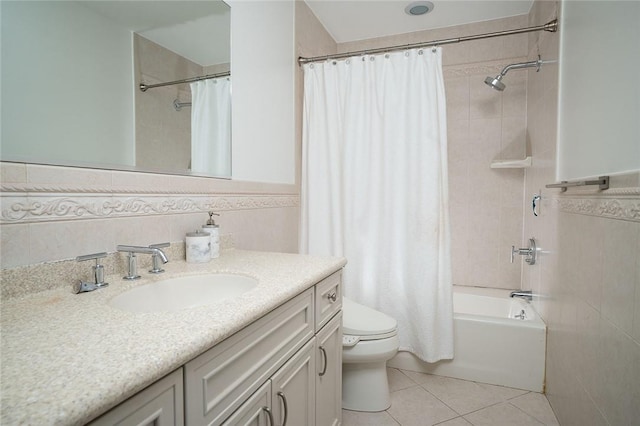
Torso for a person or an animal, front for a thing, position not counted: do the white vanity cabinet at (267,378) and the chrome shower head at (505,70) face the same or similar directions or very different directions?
very different directions

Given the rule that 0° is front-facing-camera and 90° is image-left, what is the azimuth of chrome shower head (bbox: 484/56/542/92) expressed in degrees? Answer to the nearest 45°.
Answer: approximately 90°

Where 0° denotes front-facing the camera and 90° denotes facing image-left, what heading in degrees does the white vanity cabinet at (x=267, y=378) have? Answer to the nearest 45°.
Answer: approximately 315°

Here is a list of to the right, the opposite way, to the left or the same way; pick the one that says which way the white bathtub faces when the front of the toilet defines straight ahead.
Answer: to the right

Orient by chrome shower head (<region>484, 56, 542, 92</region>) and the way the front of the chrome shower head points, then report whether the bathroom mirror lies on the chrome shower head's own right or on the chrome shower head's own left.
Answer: on the chrome shower head's own left
